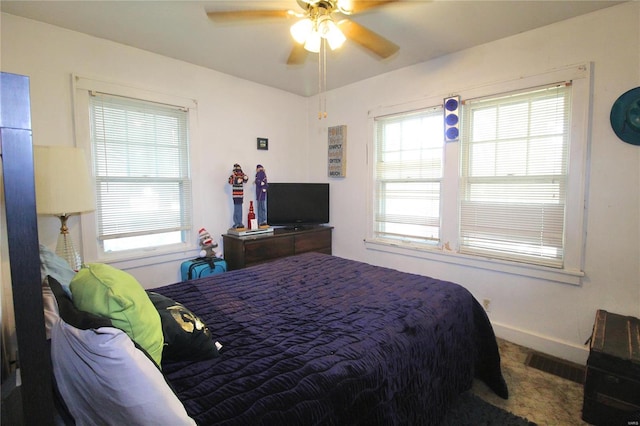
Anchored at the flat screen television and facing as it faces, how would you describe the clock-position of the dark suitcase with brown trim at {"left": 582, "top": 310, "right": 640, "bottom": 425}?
The dark suitcase with brown trim is roughly at 11 o'clock from the flat screen television.

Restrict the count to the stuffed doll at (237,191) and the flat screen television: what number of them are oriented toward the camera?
2

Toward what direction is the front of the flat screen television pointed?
toward the camera

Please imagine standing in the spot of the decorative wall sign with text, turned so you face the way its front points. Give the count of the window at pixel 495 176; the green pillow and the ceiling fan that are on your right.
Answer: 0

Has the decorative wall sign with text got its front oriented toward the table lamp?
yes

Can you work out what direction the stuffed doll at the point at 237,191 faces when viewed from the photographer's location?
facing the viewer

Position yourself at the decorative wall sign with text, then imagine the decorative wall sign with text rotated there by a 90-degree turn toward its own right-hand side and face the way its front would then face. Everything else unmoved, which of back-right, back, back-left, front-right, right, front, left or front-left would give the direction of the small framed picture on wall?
front-left

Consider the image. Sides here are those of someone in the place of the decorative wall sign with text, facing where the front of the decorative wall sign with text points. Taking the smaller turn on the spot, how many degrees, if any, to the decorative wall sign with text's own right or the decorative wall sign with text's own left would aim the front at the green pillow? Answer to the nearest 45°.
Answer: approximately 45° to the decorative wall sign with text's own left

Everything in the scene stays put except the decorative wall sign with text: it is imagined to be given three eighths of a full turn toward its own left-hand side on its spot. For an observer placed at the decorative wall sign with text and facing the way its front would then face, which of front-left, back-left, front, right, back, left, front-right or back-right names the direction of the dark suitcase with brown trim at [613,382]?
front-right

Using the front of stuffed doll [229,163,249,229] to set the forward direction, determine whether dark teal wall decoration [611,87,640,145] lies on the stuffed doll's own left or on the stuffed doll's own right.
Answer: on the stuffed doll's own left

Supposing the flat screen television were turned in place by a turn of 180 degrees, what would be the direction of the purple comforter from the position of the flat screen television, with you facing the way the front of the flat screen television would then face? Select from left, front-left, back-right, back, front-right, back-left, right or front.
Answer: back

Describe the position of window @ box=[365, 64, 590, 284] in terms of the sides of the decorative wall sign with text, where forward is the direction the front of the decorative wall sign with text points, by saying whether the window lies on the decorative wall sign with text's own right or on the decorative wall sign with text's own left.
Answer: on the decorative wall sign with text's own left

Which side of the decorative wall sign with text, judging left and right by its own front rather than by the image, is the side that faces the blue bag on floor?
front

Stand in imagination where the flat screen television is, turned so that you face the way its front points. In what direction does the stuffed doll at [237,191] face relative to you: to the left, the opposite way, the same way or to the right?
the same way

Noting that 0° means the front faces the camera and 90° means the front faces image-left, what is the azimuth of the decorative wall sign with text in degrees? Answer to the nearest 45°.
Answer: approximately 45°

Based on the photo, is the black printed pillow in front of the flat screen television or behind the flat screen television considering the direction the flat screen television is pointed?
in front
